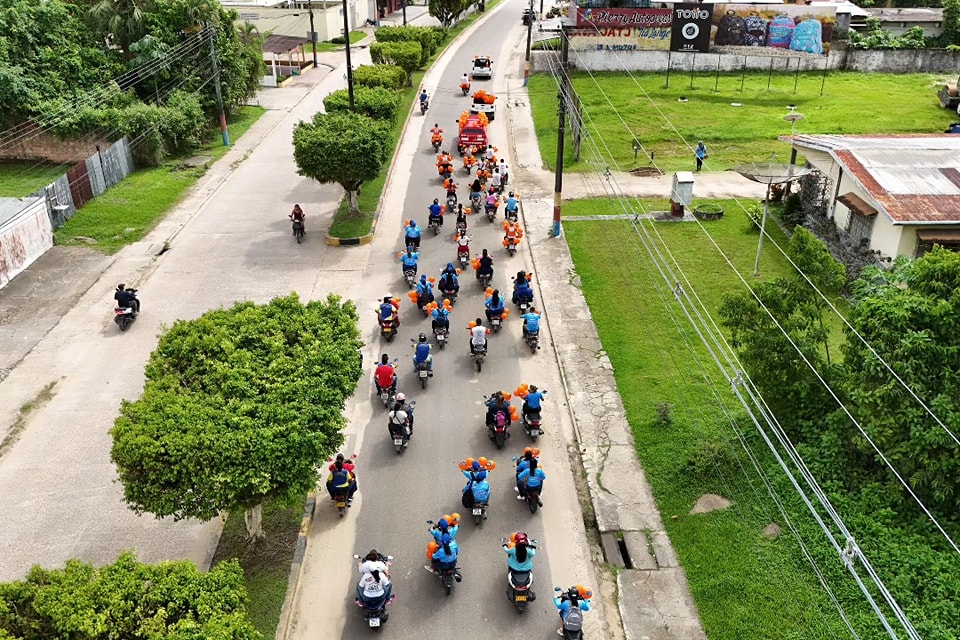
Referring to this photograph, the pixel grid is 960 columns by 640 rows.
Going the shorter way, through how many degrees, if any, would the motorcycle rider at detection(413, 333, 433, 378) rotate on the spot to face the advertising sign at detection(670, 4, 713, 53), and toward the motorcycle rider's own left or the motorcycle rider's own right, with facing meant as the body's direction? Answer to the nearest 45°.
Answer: approximately 45° to the motorcycle rider's own right

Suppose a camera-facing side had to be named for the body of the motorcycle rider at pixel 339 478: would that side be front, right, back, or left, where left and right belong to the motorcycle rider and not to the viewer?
back

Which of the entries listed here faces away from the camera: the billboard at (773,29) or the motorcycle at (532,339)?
the motorcycle

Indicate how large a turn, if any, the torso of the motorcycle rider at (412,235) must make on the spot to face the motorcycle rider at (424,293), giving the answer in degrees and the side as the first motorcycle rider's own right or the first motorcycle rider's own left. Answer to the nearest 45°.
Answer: approximately 180°

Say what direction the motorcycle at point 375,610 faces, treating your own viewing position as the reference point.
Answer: facing away from the viewer

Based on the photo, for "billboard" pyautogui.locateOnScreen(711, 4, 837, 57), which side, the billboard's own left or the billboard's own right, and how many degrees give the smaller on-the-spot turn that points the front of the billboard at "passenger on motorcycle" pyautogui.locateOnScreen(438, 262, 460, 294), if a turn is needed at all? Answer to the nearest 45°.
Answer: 0° — it already faces them

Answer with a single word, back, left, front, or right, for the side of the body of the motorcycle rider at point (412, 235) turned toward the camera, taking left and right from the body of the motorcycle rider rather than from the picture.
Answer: back

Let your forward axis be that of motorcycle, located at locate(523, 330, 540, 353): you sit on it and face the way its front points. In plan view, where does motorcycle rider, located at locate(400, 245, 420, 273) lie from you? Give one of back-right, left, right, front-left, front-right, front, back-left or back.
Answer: front-left

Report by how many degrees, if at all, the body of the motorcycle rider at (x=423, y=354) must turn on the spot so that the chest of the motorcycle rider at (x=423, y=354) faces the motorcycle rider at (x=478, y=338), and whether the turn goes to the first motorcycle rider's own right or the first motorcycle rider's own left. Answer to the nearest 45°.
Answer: approximately 45° to the first motorcycle rider's own right

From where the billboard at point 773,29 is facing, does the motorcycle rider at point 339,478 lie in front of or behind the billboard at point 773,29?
in front

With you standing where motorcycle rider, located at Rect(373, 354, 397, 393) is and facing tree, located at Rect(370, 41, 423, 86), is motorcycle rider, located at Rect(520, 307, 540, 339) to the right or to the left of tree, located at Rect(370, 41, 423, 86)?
right

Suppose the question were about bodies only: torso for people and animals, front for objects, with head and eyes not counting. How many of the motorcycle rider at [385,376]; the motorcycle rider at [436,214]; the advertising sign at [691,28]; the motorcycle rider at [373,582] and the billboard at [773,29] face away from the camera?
3

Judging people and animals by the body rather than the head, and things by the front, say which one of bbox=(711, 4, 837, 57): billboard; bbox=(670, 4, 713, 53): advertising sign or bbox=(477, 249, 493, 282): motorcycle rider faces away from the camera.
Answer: the motorcycle rider

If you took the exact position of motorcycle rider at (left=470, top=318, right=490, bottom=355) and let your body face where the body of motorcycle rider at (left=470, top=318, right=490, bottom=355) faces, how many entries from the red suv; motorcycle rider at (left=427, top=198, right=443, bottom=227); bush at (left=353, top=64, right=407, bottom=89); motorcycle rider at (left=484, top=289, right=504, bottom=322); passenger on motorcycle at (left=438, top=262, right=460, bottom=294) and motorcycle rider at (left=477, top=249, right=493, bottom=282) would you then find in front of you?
6

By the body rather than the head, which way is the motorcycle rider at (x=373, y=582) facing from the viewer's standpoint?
away from the camera

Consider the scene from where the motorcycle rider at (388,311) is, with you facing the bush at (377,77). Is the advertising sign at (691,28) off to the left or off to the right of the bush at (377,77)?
right

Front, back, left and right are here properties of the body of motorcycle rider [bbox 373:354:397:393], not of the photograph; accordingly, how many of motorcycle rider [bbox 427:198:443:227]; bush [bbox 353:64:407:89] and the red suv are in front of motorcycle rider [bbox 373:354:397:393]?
3

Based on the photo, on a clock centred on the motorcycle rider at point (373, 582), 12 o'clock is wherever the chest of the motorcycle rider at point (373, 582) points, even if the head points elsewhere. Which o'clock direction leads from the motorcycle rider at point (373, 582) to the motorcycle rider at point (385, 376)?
the motorcycle rider at point (385, 376) is roughly at 12 o'clock from the motorcycle rider at point (373, 582).

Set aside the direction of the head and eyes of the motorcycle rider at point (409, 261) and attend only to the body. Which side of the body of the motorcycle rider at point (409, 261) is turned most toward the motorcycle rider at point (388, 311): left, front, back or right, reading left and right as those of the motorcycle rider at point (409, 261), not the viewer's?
back
